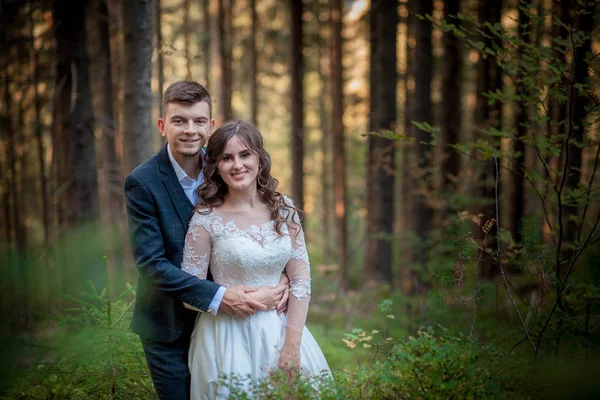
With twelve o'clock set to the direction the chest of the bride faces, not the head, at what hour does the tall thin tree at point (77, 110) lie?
The tall thin tree is roughly at 5 o'clock from the bride.

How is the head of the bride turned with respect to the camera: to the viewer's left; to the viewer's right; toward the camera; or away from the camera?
toward the camera

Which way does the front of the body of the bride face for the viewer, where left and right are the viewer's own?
facing the viewer

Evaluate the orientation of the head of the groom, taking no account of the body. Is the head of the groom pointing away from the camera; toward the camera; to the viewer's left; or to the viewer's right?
toward the camera

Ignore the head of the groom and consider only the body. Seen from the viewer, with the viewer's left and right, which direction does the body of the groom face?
facing the viewer and to the right of the viewer
